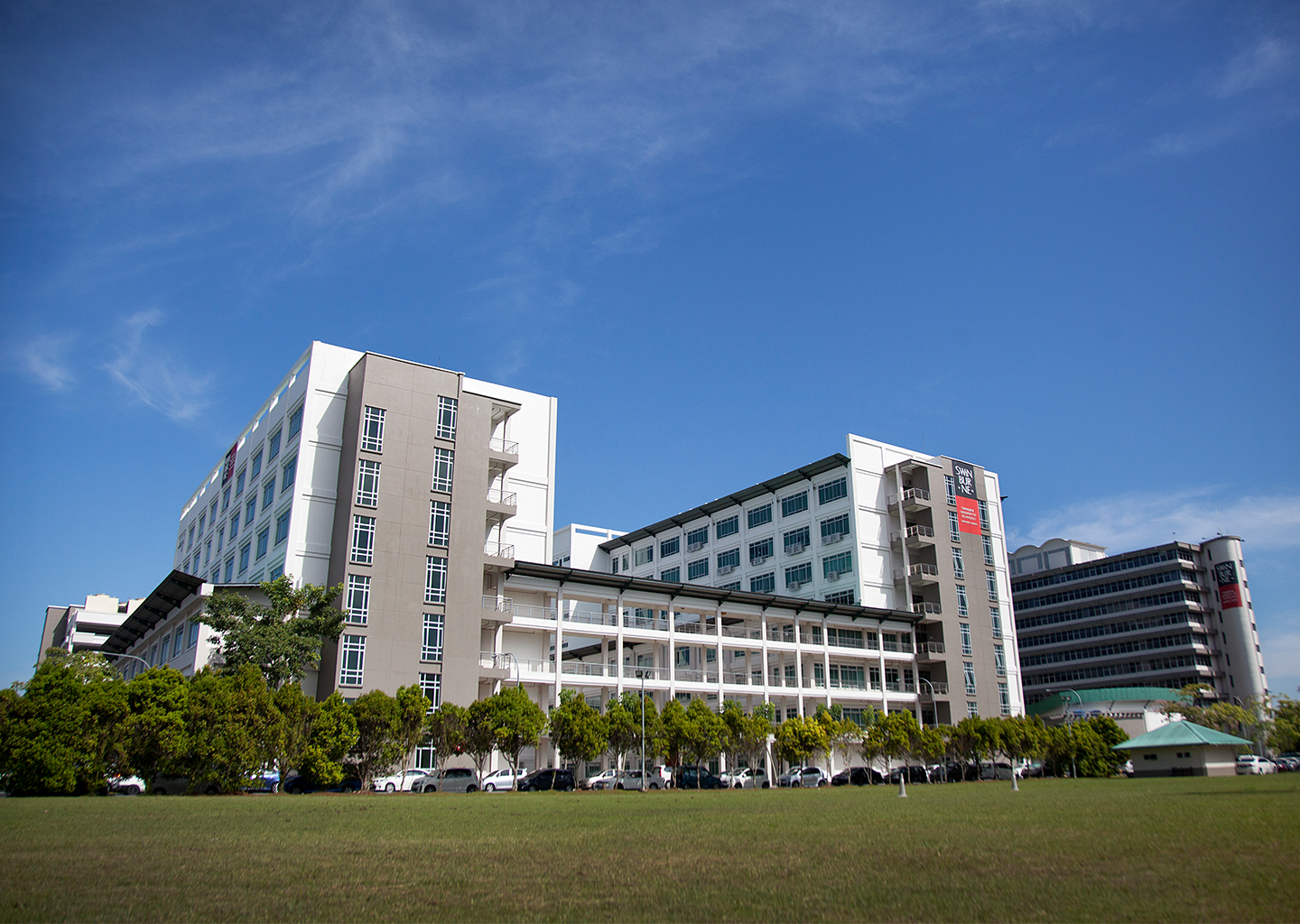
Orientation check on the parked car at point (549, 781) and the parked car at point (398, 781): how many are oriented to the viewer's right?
0

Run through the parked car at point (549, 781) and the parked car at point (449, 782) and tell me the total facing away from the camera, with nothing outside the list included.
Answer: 0
